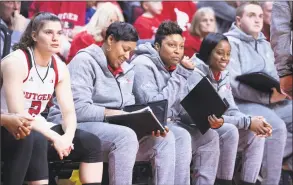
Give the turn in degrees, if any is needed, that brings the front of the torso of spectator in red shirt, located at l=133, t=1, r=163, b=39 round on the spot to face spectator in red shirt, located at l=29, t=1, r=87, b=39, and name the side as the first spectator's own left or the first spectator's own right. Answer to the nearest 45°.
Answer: approximately 135° to the first spectator's own right

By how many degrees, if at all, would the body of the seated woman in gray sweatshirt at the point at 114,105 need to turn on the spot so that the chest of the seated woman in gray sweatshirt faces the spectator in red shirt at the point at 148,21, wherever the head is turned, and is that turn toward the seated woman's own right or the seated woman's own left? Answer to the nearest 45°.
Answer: approximately 135° to the seated woman's own left

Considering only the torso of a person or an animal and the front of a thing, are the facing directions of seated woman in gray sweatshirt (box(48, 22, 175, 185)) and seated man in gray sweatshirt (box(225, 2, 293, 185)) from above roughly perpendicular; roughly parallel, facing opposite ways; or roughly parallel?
roughly parallel

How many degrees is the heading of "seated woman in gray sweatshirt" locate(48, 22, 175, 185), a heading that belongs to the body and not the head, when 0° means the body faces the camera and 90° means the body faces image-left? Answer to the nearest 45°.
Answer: approximately 315°

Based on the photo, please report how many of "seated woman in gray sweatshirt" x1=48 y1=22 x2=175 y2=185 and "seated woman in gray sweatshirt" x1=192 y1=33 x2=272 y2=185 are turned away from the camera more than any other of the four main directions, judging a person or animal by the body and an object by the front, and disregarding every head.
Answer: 0

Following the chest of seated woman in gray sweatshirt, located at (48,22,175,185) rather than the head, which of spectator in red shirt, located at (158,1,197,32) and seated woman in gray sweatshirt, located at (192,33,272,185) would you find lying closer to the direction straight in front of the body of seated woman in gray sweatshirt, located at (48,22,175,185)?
the seated woman in gray sweatshirt

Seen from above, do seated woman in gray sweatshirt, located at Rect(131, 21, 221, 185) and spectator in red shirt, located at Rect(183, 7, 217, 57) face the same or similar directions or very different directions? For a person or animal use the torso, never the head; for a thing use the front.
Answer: same or similar directions

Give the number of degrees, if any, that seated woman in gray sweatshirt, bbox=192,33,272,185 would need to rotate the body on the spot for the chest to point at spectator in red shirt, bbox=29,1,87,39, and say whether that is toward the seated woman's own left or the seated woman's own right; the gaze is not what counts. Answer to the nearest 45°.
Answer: approximately 135° to the seated woman's own right

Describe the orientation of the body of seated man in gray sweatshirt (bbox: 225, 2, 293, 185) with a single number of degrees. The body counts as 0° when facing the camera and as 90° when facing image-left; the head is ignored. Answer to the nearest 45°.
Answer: approximately 315°

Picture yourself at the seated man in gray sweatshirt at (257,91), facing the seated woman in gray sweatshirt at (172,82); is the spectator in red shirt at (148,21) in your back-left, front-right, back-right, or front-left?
front-right

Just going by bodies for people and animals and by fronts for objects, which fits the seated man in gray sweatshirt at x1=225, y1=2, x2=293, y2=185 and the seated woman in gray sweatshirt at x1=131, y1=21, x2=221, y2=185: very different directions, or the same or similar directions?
same or similar directions
